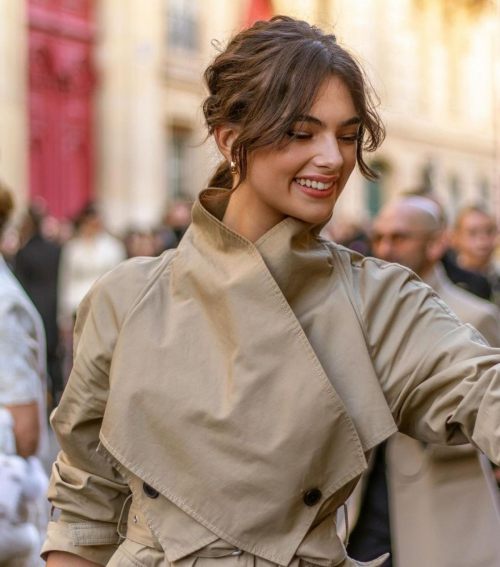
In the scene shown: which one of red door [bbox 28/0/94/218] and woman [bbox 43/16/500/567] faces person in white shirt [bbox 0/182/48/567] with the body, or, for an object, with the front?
the red door

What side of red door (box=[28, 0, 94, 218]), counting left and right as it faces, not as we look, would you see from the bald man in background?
front

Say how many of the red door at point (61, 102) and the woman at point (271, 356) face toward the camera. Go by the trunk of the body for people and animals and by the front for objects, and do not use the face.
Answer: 2

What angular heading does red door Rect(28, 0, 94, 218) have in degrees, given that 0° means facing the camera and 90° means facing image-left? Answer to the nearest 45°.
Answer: approximately 0°

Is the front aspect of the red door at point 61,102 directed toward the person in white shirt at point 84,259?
yes

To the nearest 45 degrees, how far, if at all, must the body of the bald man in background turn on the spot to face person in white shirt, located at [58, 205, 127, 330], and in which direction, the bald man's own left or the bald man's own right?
approximately 90° to the bald man's own right

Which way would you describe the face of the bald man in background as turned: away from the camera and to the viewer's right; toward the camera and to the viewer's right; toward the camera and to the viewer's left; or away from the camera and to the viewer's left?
toward the camera and to the viewer's left
